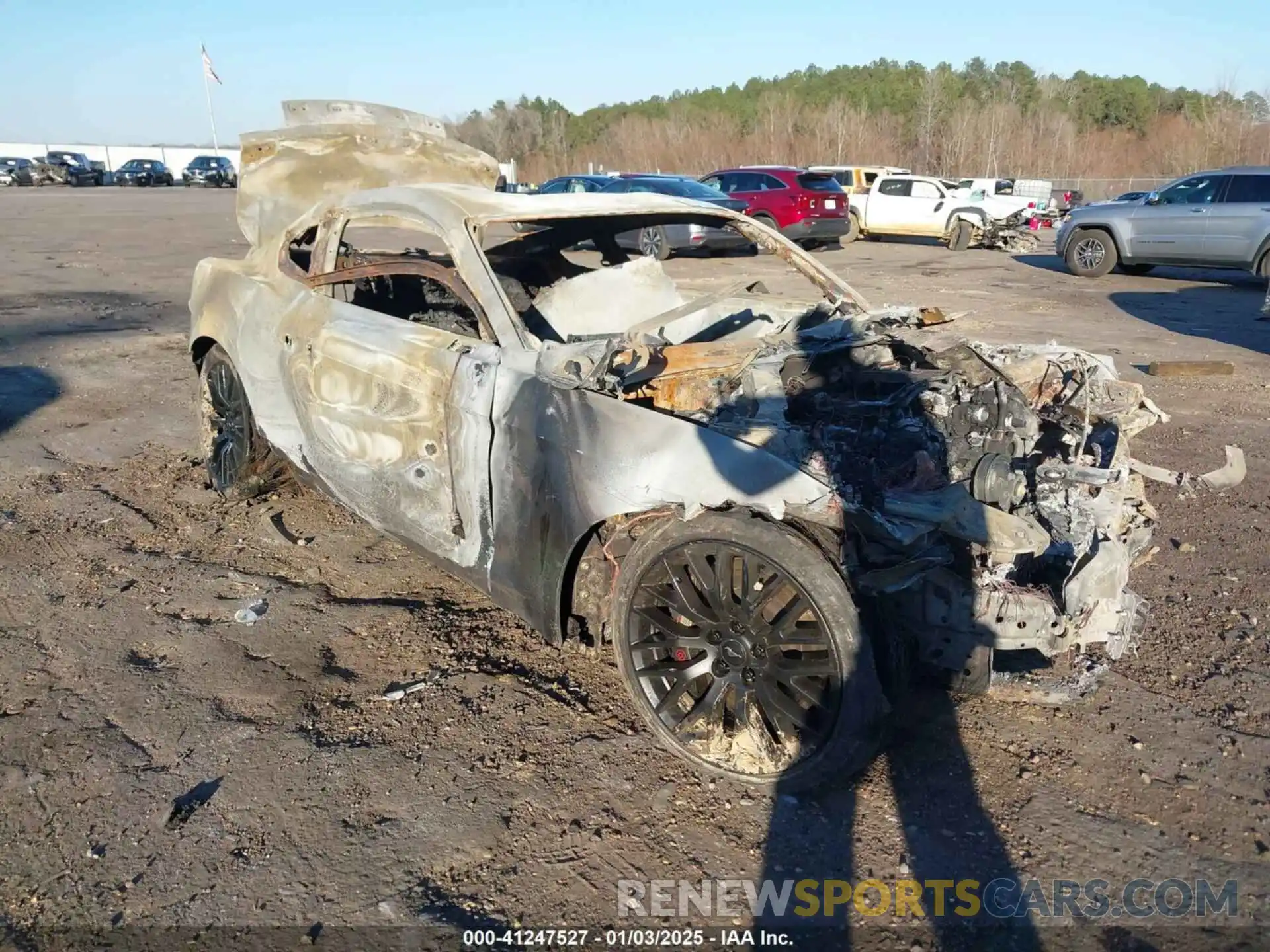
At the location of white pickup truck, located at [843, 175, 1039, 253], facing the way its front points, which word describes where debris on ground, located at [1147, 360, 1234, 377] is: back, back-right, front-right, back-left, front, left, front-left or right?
front-right

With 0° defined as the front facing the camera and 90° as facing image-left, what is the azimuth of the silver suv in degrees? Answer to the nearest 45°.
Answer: approximately 90°

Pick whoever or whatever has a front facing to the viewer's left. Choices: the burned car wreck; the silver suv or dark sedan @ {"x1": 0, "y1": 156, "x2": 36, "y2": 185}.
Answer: the silver suv

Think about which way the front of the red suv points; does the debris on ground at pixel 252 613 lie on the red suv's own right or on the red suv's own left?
on the red suv's own left

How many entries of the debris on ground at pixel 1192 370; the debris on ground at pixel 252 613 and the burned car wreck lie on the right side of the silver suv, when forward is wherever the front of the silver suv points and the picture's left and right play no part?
0

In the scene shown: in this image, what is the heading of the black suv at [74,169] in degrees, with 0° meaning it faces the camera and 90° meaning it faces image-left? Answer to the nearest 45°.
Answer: approximately 315°

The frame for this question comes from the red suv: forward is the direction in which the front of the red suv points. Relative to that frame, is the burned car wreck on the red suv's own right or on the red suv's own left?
on the red suv's own left

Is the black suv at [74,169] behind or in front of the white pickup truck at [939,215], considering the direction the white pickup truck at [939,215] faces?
behind

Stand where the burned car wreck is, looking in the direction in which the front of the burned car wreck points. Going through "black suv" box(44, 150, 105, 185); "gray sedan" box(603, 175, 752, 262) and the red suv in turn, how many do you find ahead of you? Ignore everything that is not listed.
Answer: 0

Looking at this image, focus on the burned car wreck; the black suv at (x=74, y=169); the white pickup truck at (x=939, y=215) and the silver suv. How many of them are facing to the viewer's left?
1

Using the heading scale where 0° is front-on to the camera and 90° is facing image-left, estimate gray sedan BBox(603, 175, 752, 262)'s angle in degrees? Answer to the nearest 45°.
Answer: approximately 135°
